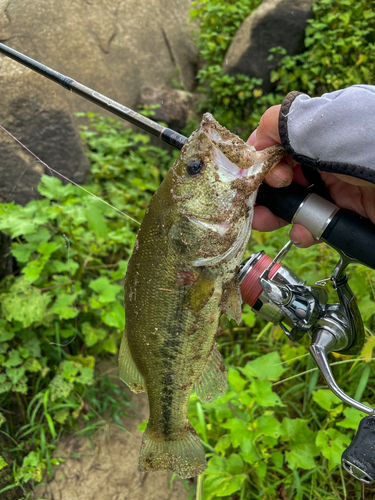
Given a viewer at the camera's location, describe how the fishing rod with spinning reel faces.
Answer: facing to the left of the viewer

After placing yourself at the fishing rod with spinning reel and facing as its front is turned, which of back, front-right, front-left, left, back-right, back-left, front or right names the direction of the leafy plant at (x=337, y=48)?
right

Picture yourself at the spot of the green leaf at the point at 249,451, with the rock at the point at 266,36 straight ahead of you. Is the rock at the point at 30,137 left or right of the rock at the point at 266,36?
left

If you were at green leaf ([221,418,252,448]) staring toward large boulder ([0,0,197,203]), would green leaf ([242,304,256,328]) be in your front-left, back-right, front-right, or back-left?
front-right

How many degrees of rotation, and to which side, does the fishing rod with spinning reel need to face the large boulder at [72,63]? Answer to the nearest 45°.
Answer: approximately 45° to its right

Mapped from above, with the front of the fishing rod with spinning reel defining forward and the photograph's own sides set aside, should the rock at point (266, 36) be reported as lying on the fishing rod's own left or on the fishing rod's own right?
on the fishing rod's own right

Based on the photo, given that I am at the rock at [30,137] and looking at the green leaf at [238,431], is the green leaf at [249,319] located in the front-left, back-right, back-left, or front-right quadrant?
front-left

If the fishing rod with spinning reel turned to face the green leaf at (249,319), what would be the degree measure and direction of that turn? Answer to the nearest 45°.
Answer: approximately 90° to its right
